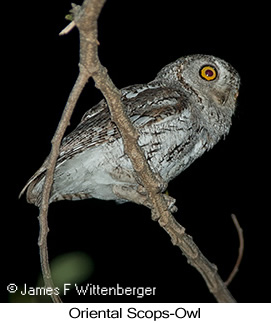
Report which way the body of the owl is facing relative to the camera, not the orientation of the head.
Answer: to the viewer's right
